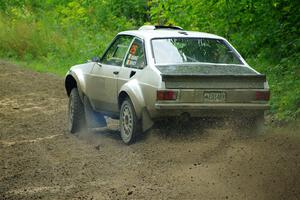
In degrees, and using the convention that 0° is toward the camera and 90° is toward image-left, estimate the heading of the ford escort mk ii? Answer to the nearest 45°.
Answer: approximately 135°
